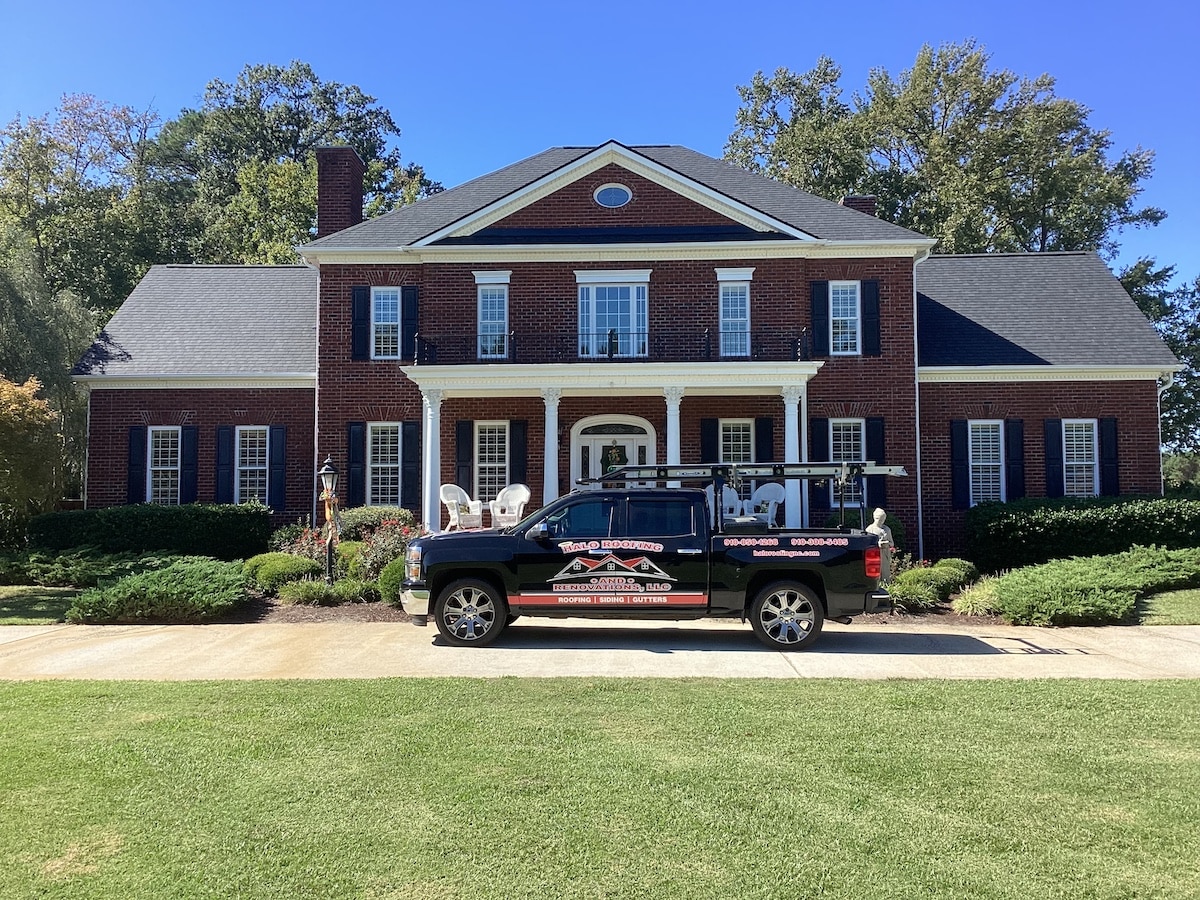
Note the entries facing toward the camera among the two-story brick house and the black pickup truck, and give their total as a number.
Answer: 1

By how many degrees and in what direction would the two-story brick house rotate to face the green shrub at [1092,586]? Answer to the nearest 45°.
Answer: approximately 45° to its left

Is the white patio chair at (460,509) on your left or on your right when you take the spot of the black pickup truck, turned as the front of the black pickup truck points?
on your right

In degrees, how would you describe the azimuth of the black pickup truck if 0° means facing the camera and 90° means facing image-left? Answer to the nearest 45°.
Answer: approximately 90°

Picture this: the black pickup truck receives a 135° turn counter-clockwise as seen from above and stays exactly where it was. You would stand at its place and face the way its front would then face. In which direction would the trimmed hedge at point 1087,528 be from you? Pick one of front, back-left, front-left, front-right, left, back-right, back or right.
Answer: left

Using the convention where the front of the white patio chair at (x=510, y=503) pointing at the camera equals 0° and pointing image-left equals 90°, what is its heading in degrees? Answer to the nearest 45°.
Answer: approximately 45°

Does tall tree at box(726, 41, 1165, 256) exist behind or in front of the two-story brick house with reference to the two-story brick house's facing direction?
behind

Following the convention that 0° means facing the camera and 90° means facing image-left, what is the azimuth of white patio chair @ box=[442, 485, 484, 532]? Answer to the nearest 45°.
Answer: approximately 315°

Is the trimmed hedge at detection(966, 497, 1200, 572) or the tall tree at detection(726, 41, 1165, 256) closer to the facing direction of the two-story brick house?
the trimmed hedge

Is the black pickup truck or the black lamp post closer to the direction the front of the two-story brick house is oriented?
the black pickup truck
